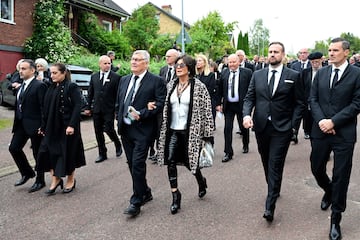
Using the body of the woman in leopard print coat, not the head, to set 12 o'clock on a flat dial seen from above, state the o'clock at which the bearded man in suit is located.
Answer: The bearded man in suit is roughly at 8 o'clock from the woman in leopard print coat.

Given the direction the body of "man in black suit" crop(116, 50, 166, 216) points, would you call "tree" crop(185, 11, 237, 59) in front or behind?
behind

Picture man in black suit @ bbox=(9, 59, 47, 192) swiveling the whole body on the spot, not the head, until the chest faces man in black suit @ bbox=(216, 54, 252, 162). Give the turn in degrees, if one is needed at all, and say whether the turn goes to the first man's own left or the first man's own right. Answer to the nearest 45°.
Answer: approximately 135° to the first man's own left

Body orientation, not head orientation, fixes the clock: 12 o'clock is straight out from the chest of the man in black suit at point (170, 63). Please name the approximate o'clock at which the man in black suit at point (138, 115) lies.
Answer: the man in black suit at point (138, 115) is roughly at 11 o'clock from the man in black suit at point (170, 63).

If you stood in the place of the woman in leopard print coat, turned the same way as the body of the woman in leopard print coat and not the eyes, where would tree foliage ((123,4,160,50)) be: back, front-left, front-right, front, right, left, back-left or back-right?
back-right

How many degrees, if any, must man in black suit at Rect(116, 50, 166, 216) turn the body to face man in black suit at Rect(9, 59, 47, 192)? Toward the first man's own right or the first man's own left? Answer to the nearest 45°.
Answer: approximately 90° to the first man's own right

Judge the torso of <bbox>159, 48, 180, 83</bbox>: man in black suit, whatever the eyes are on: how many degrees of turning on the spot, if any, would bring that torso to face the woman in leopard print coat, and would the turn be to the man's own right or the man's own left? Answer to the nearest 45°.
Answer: approximately 45° to the man's own left

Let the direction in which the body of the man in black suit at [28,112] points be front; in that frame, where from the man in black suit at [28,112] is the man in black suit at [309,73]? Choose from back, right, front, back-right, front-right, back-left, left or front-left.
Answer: back-left
